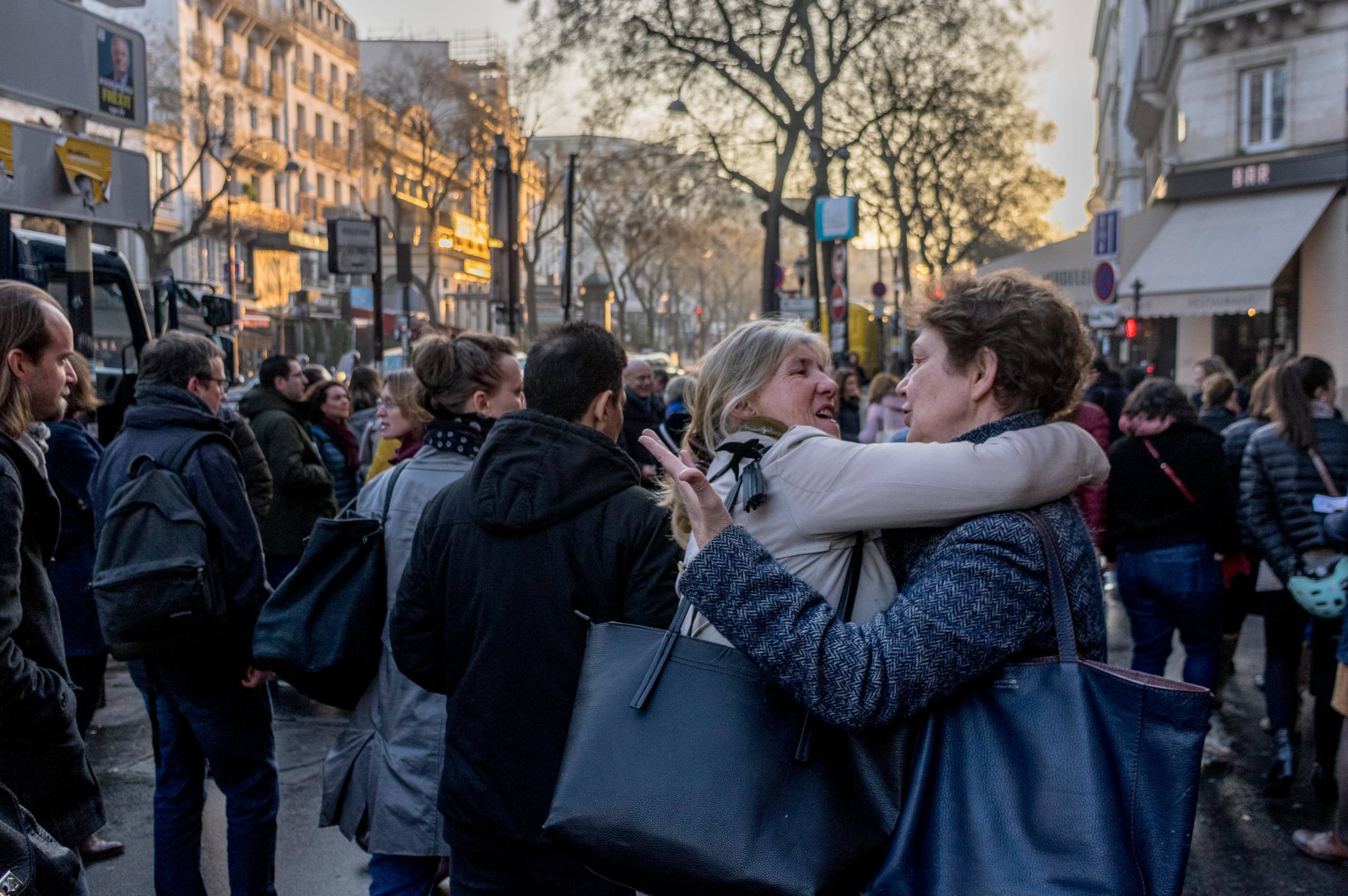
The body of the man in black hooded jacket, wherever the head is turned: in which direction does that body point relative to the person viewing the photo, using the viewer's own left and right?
facing away from the viewer and to the right of the viewer

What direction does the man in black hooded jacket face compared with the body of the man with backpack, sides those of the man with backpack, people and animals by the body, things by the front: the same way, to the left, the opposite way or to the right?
the same way

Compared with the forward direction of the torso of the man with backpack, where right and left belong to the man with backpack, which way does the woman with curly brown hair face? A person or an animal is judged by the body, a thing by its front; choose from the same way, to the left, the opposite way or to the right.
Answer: to the left

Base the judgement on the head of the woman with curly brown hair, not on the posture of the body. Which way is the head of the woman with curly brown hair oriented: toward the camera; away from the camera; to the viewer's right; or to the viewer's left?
to the viewer's left

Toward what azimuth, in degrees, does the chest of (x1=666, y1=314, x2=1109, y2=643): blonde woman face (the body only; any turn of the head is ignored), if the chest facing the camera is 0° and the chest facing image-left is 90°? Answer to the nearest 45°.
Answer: approximately 270°

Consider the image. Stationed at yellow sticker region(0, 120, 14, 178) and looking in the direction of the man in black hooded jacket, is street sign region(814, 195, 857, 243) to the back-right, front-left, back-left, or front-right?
back-left

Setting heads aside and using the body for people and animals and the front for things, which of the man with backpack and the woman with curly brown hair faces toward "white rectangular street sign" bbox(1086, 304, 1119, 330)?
the man with backpack

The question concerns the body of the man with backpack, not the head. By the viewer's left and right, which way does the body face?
facing away from the viewer and to the right of the viewer

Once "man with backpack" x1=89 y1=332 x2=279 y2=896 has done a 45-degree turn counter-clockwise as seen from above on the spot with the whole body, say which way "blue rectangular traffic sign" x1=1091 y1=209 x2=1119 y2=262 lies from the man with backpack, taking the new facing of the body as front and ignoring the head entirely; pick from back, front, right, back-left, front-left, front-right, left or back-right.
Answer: front-right

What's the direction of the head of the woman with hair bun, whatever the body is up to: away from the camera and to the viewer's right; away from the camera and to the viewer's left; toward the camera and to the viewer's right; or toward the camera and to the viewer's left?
away from the camera and to the viewer's right

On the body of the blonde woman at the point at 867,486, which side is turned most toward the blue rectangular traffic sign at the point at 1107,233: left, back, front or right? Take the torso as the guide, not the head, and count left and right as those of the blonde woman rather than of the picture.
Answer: left

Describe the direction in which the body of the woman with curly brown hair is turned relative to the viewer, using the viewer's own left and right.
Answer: facing to the left of the viewer

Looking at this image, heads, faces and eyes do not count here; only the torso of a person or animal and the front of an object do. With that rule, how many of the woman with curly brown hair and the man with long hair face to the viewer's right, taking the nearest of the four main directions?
1

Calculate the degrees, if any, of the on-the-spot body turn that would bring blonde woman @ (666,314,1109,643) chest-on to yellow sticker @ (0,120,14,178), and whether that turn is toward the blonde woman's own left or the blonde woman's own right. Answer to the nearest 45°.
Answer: approximately 135° to the blonde woman's own left

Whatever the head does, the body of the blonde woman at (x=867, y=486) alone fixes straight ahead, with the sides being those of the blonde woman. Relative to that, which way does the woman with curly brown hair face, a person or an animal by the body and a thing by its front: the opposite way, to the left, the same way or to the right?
the opposite way
